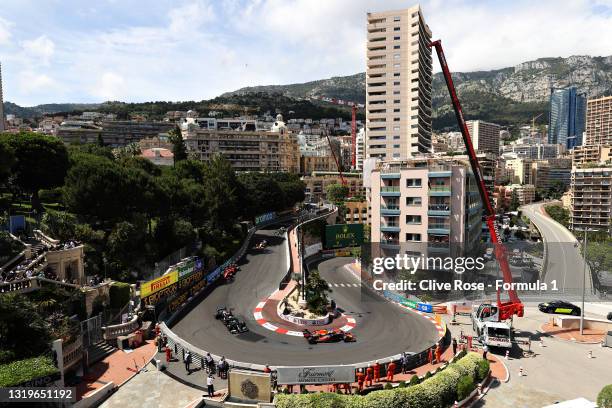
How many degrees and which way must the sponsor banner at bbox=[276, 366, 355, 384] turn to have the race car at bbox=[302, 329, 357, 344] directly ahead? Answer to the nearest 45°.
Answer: approximately 180°

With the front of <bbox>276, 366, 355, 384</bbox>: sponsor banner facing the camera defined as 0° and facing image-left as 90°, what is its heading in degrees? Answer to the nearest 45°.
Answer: approximately 0°

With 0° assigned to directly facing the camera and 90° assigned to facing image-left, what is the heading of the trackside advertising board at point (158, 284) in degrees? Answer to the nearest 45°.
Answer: approximately 315°

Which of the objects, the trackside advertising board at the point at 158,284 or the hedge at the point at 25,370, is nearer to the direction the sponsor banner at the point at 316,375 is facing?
the hedge

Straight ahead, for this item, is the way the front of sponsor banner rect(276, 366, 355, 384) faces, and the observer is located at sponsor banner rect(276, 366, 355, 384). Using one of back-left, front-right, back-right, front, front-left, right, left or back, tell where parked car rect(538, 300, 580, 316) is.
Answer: back-left

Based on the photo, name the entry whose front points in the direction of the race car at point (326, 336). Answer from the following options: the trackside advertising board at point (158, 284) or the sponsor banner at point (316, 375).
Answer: the trackside advertising board

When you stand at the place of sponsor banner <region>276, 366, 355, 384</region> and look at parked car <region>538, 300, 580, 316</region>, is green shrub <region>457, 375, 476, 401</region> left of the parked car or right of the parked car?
right

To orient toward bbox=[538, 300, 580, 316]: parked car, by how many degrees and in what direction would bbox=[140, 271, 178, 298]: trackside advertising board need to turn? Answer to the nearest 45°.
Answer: approximately 45° to its left

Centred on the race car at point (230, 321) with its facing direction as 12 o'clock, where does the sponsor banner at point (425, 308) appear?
The sponsor banner is roughly at 10 o'clock from the race car.

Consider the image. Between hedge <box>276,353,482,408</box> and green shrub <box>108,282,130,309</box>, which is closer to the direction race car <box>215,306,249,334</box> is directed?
the hedge

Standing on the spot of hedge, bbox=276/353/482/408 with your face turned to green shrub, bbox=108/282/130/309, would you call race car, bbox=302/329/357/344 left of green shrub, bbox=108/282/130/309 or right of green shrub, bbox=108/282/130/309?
right
